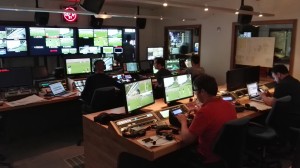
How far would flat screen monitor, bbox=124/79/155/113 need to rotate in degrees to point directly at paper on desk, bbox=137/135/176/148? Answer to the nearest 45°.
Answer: approximately 45° to its right

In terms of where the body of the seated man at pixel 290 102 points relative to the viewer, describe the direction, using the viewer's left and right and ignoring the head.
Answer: facing to the left of the viewer

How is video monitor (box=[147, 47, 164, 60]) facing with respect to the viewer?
toward the camera

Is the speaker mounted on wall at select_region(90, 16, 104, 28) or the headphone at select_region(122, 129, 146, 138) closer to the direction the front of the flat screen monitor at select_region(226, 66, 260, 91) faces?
the headphone

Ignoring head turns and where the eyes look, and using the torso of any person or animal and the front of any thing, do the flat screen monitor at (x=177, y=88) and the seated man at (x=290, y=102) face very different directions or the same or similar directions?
very different directions

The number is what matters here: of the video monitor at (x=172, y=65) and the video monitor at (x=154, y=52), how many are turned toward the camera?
2

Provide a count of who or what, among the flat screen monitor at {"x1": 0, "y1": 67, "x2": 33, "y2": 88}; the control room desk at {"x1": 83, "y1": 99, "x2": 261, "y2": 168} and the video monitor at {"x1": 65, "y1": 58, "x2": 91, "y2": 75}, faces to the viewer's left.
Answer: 0

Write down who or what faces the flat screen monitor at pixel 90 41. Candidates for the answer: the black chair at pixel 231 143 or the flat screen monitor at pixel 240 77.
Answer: the black chair

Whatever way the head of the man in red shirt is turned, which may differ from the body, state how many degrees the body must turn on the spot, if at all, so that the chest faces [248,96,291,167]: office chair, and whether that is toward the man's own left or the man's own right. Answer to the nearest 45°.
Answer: approximately 90° to the man's own right

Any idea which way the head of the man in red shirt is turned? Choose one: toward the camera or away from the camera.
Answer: away from the camera

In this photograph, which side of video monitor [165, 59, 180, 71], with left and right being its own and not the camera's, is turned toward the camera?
front

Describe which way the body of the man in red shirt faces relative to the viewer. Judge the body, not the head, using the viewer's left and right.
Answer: facing away from the viewer and to the left of the viewer

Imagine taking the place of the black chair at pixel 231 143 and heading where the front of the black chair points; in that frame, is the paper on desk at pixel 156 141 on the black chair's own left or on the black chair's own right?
on the black chair's own left

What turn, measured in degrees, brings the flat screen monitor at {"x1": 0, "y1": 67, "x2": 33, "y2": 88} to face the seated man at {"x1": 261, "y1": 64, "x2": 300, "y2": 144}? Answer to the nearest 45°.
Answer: approximately 45° to its left

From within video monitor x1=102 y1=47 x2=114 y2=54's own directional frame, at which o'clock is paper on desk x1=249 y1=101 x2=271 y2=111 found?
The paper on desk is roughly at 11 o'clock from the video monitor.

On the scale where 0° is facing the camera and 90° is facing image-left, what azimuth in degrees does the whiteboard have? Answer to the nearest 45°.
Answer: approximately 45°

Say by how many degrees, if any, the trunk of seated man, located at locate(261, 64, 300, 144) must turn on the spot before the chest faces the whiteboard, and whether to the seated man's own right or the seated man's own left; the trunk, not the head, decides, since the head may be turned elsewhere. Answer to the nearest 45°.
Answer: approximately 90° to the seated man's own right

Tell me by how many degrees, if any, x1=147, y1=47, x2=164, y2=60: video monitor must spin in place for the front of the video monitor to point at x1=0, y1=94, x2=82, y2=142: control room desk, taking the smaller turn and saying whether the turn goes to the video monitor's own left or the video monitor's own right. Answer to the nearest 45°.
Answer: approximately 45° to the video monitor's own right
